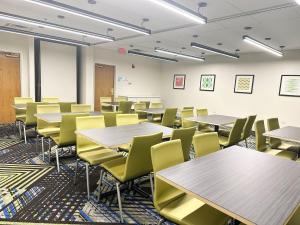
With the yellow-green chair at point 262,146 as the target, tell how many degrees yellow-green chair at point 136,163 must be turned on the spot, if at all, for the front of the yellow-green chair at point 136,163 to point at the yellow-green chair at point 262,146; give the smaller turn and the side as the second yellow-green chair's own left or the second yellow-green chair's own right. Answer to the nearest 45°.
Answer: approximately 90° to the second yellow-green chair's own right

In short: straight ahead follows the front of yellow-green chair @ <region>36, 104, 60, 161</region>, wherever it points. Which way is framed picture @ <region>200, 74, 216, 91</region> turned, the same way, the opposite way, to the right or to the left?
to the right

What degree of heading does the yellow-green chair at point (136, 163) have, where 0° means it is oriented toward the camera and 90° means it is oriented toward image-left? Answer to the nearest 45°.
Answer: approximately 135°
